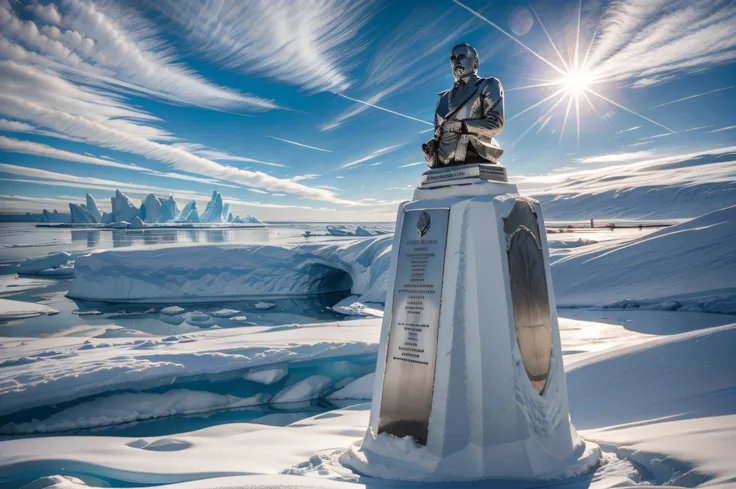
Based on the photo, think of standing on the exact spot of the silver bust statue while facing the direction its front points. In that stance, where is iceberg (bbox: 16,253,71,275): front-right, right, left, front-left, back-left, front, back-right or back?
right

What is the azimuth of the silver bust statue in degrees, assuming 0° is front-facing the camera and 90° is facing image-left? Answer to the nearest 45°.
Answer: approximately 45°
